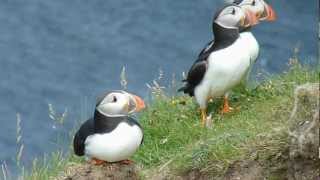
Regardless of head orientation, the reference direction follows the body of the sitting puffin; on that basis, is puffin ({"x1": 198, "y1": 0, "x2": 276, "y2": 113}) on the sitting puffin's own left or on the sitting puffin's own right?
on the sitting puffin's own left

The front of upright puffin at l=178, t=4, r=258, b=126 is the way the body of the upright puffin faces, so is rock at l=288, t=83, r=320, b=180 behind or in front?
in front

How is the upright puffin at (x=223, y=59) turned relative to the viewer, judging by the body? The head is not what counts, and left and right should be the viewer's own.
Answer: facing the viewer and to the right of the viewer

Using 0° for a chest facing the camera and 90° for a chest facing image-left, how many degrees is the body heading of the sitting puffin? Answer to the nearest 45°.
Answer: approximately 315°
